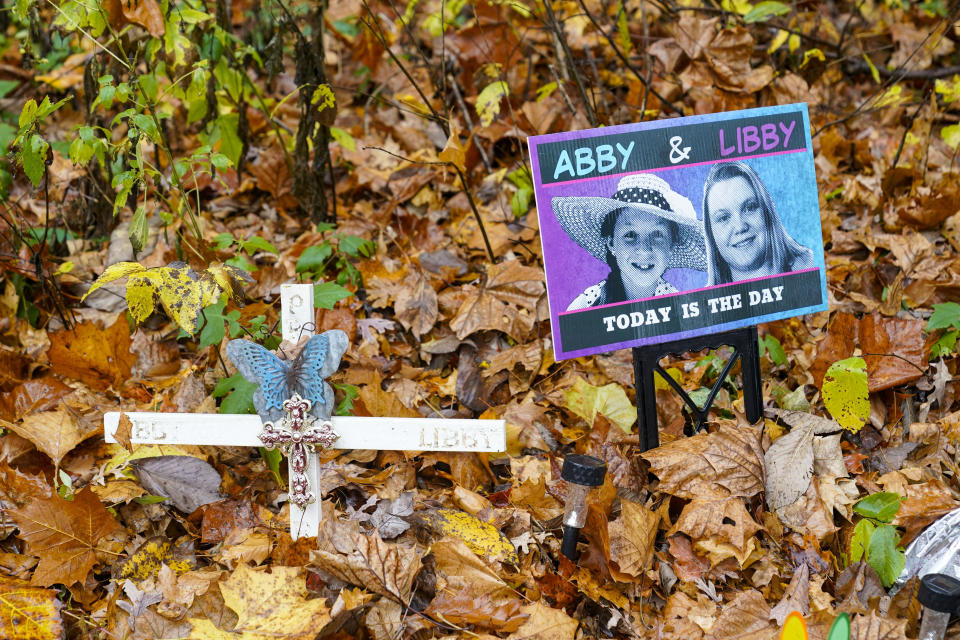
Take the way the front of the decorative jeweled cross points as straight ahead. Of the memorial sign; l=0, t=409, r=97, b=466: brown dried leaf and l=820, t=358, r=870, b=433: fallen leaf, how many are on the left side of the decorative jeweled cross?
2

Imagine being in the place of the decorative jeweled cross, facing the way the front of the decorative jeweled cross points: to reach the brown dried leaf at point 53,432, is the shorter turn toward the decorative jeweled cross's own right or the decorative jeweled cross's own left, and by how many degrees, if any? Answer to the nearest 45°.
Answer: approximately 135° to the decorative jeweled cross's own right

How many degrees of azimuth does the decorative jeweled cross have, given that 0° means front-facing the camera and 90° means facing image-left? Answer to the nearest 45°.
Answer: approximately 0°

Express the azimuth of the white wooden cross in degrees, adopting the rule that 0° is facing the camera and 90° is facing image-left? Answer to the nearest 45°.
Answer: approximately 0°

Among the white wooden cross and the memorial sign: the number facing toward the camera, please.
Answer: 2
